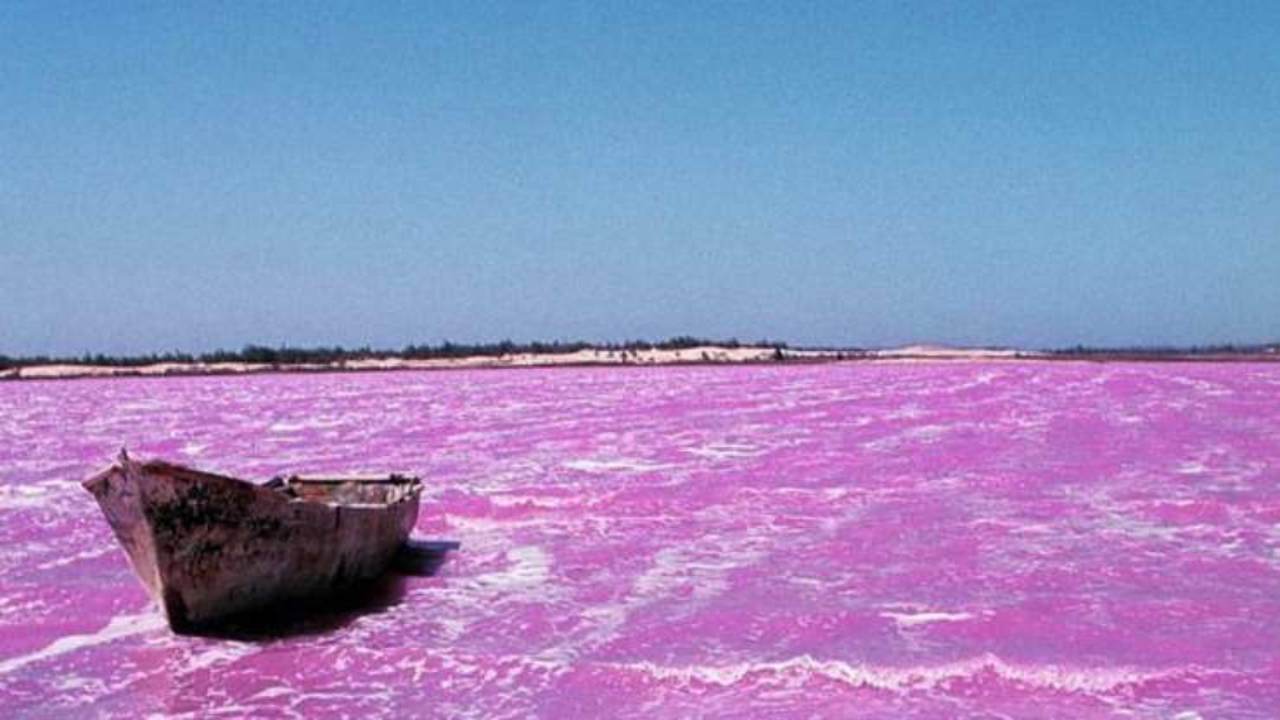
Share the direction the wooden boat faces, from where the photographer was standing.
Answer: facing the viewer and to the left of the viewer
